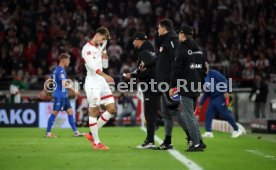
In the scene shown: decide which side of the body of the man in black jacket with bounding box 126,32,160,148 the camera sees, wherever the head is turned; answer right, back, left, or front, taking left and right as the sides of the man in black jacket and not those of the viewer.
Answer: left

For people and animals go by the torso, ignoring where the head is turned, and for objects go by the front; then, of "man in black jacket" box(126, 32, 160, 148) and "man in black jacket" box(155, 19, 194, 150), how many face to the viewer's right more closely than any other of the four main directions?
0

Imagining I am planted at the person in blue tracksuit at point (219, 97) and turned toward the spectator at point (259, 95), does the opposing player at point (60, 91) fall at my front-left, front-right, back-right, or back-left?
back-left

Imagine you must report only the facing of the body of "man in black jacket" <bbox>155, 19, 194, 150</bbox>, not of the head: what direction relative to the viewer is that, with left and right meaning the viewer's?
facing to the left of the viewer

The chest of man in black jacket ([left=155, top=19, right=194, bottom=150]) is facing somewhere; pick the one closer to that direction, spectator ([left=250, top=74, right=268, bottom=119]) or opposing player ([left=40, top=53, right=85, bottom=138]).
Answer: the opposing player

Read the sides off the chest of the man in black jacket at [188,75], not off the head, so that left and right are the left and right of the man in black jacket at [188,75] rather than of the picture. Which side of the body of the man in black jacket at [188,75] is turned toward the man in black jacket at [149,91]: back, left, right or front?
front
